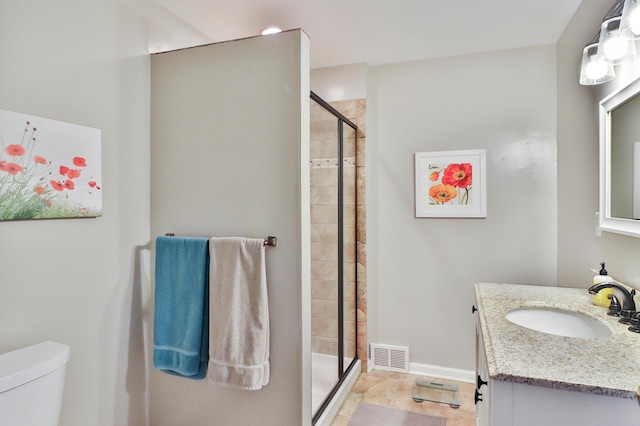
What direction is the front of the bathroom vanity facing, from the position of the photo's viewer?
facing to the left of the viewer

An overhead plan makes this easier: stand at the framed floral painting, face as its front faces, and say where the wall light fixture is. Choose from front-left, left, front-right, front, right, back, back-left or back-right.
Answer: front-left

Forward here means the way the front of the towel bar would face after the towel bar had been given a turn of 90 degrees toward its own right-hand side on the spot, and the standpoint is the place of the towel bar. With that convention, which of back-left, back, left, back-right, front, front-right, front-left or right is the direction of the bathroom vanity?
back-left

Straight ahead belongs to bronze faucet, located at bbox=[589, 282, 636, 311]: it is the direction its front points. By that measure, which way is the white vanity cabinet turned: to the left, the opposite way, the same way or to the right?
the same way

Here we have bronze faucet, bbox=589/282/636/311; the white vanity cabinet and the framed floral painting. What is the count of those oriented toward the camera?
1

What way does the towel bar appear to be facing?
toward the camera

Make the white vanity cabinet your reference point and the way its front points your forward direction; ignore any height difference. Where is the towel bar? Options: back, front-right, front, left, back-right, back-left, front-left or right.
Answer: front

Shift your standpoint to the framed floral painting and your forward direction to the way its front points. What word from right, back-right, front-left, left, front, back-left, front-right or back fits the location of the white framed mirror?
front-left

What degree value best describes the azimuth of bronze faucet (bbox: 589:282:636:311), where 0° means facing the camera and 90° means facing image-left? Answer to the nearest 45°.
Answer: approximately 90°

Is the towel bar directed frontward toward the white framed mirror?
no

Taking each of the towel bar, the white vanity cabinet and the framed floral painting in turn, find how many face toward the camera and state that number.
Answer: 2

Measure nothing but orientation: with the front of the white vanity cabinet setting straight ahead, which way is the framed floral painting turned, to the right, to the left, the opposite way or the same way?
to the left

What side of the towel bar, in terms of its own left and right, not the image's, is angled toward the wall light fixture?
left

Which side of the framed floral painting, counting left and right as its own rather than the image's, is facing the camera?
front

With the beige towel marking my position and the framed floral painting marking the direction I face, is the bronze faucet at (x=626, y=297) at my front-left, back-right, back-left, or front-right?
front-right
